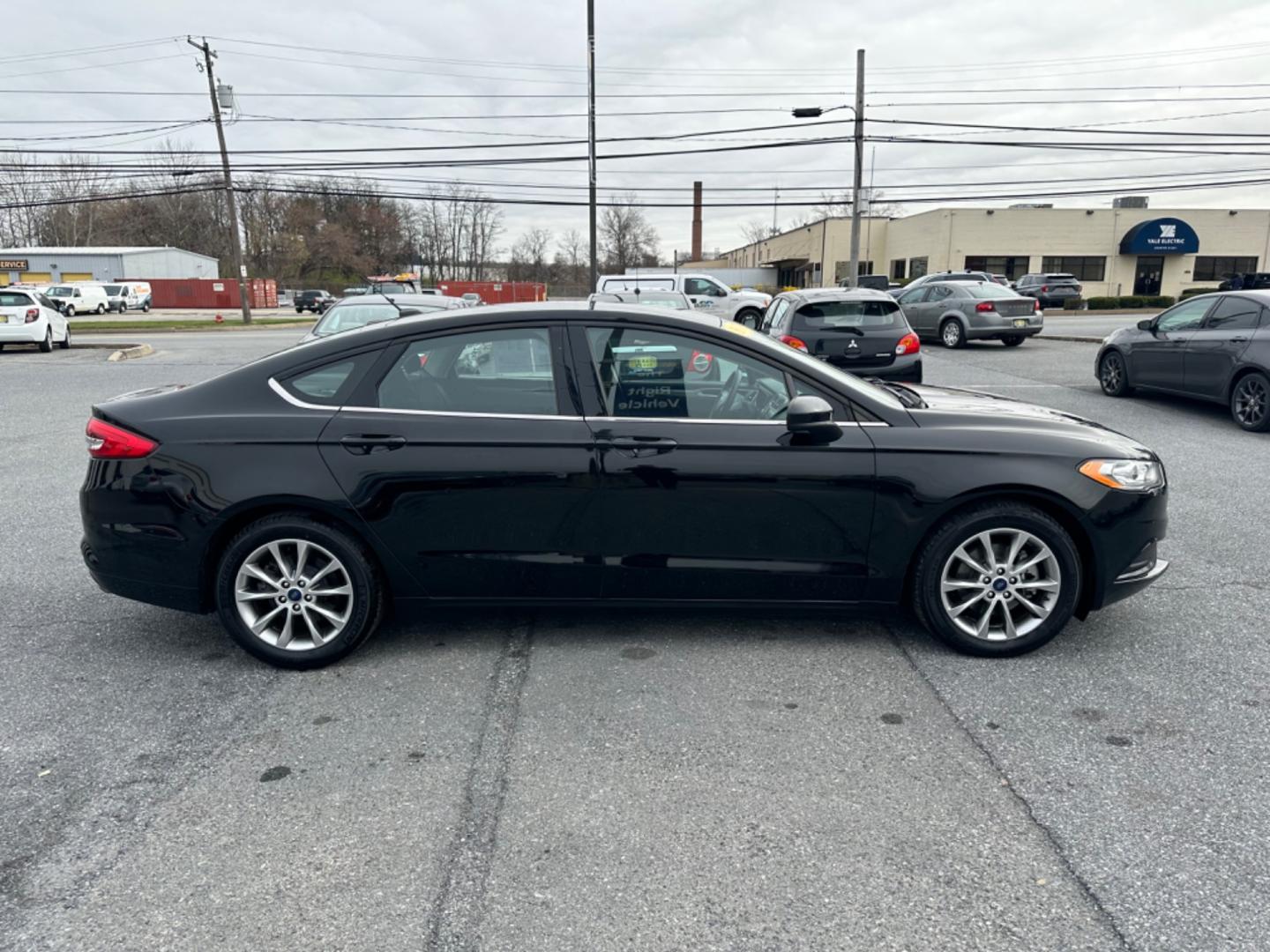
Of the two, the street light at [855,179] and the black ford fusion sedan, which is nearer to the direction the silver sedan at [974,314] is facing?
the street light

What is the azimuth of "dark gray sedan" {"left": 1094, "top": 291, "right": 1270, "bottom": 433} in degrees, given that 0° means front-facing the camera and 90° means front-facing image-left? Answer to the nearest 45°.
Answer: approximately 135°

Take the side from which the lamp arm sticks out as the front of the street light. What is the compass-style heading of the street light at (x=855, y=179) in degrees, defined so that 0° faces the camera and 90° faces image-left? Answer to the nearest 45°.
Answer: approximately 90°

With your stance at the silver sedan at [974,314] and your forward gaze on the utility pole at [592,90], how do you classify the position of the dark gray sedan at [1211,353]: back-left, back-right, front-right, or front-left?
back-left

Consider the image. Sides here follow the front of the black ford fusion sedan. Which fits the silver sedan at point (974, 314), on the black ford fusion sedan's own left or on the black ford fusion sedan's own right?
on the black ford fusion sedan's own left

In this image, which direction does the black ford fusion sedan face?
to the viewer's right

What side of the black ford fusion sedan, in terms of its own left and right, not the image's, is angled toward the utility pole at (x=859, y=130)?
left

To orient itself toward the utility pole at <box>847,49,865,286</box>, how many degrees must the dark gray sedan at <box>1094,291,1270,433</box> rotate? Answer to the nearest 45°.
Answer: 0° — it already faces it

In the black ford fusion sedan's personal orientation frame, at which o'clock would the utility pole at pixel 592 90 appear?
The utility pole is roughly at 9 o'clock from the black ford fusion sedan.

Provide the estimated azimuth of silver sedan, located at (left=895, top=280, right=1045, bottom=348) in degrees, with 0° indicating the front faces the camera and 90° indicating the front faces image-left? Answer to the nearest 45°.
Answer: approximately 135°

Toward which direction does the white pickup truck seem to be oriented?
to the viewer's right
